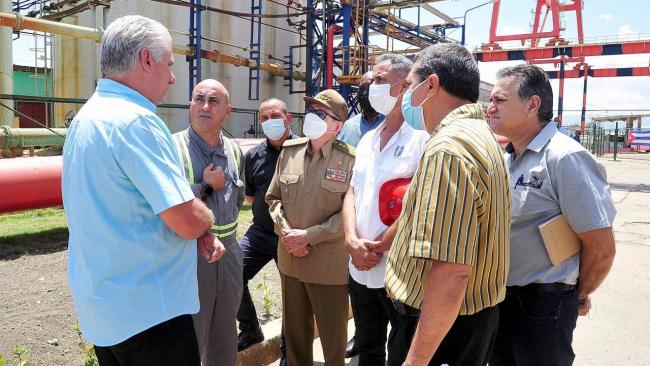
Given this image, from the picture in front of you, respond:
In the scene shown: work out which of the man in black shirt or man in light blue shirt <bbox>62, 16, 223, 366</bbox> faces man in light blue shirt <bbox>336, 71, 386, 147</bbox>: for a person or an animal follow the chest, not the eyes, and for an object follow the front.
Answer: man in light blue shirt <bbox>62, 16, 223, 366</bbox>

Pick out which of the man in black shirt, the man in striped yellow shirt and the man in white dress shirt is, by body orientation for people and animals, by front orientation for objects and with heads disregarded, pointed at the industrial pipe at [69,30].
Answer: the man in striped yellow shirt

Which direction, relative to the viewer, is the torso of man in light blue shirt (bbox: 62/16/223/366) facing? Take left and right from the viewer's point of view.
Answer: facing away from the viewer and to the right of the viewer

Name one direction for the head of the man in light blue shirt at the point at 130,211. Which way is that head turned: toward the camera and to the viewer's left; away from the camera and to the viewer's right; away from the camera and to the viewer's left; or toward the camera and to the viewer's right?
away from the camera and to the viewer's right

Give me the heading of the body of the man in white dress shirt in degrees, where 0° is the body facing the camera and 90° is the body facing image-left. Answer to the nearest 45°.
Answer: approximately 45°

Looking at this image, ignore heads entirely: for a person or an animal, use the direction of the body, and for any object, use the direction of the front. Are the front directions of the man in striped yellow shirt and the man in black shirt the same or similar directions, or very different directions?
very different directions

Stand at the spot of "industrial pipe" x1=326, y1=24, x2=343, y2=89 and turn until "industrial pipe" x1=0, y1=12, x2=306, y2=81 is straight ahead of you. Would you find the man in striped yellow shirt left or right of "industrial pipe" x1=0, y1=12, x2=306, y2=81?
left

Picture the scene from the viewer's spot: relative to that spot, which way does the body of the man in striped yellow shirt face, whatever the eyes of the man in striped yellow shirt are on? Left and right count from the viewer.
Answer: facing away from the viewer and to the left of the viewer

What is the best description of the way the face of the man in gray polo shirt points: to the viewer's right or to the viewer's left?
to the viewer's left

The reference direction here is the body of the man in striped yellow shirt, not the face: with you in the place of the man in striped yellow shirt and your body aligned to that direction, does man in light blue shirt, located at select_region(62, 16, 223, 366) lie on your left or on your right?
on your left

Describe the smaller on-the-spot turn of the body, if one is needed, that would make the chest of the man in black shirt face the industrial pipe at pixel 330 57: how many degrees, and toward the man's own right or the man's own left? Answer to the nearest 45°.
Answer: approximately 180°

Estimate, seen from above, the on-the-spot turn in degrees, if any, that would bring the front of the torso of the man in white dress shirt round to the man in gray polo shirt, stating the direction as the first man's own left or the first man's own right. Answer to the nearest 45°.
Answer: approximately 90° to the first man's own left

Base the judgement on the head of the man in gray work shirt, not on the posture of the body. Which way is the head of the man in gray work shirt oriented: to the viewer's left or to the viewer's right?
to the viewer's left
